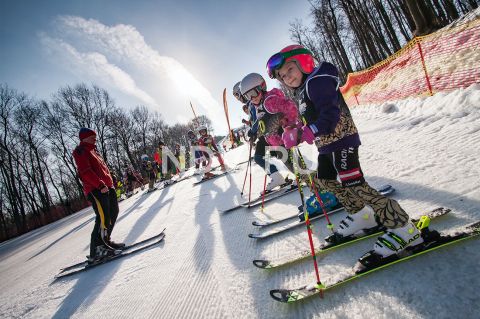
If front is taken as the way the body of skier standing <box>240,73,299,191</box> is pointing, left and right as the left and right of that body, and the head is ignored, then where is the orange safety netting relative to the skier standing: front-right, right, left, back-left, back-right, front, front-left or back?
back

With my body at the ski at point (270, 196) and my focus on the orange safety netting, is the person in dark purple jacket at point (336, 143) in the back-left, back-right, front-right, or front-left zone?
back-right

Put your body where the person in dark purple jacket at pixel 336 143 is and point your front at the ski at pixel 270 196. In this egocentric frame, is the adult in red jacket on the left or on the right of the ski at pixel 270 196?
left

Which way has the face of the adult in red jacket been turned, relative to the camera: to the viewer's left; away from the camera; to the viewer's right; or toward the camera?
to the viewer's right
